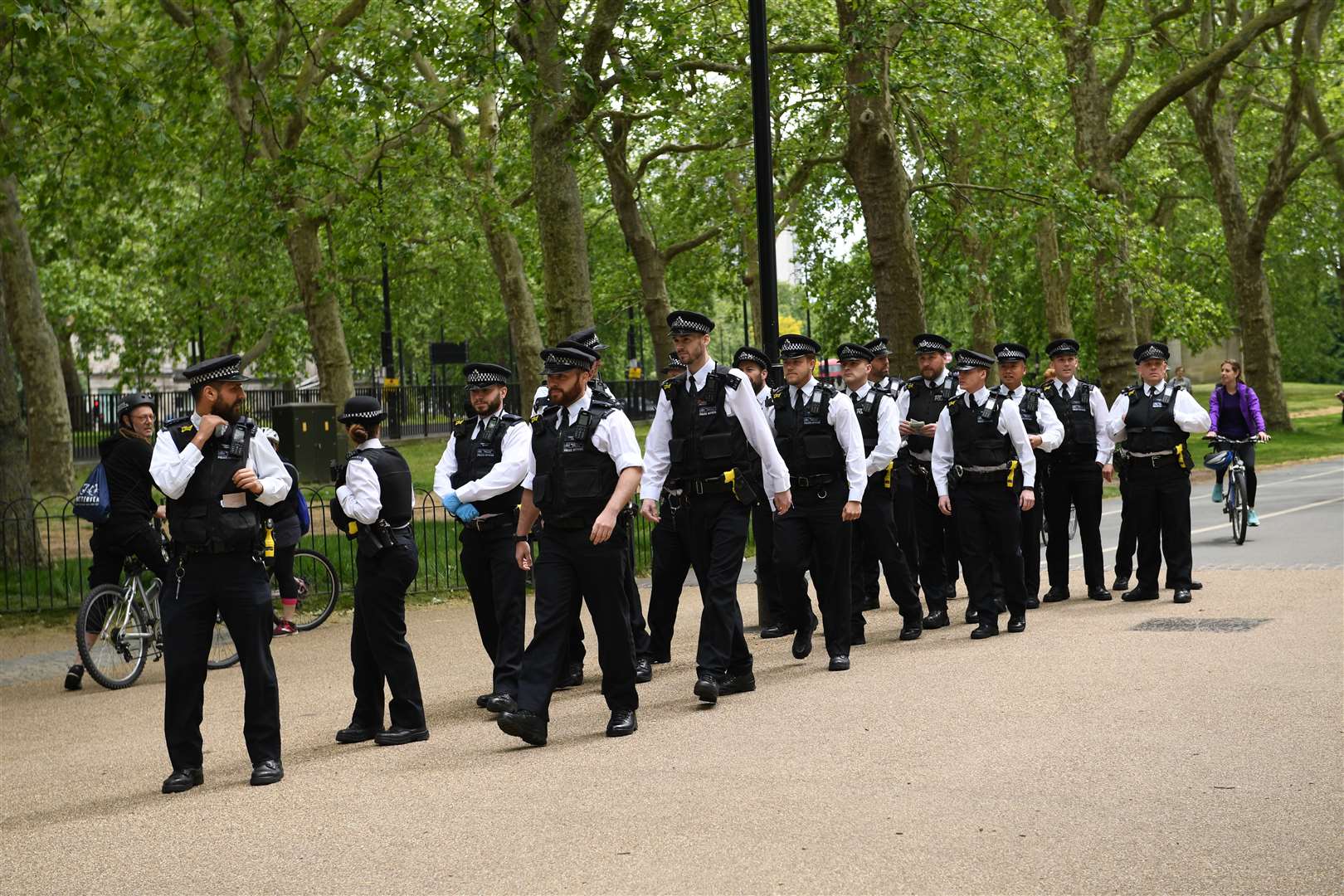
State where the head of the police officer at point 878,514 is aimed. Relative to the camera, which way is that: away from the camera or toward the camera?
toward the camera

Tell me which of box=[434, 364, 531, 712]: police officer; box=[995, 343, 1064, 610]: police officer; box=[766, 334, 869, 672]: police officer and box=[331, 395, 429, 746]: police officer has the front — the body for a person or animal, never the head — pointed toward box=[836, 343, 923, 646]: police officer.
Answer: box=[995, 343, 1064, 610]: police officer

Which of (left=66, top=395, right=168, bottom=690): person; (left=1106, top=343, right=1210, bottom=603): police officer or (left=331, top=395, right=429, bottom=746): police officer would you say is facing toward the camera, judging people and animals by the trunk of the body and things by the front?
(left=1106, top=343, right=1210, bottom=603): police officer

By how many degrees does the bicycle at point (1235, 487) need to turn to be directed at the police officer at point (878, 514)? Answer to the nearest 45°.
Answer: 0° — it already faces them

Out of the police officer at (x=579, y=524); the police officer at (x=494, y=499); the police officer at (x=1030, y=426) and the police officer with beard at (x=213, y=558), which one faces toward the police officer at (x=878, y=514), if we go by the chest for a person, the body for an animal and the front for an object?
the police officer at (x=1030, y=426)

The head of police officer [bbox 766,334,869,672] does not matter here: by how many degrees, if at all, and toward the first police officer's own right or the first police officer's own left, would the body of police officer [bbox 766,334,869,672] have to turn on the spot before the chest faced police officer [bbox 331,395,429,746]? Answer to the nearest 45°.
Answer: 0° — they already face them

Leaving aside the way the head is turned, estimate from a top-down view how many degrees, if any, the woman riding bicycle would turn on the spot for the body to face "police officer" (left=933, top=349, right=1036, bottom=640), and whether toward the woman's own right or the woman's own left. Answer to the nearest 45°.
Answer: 0° — they already face them

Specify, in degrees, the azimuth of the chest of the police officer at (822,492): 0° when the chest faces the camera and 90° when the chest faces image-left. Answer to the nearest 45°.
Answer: approximately 45°

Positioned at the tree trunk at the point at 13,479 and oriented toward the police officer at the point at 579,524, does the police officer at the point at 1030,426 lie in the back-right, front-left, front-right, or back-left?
front-left

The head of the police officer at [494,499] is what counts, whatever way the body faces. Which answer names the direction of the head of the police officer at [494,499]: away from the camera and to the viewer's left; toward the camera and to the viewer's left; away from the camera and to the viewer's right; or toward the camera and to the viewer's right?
toward the camera and to the viewer's left

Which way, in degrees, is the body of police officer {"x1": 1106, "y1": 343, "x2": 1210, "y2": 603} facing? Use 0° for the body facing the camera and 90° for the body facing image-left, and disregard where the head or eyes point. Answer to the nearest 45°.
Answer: approximately 0°

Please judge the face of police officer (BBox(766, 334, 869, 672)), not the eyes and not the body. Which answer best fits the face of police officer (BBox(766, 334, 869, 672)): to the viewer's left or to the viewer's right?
to the viewer's left

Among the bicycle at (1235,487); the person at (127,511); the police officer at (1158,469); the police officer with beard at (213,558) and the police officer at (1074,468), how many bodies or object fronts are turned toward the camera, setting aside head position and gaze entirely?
4

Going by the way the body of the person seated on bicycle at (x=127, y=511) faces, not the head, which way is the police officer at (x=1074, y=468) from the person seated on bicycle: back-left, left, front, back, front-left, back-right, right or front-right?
front

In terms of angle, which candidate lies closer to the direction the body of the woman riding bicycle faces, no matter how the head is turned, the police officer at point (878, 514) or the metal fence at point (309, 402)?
the police officer

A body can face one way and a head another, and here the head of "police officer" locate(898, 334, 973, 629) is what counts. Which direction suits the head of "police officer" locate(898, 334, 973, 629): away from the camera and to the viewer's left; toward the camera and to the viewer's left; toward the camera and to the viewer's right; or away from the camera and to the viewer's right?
toward the camera and to the viewer's left

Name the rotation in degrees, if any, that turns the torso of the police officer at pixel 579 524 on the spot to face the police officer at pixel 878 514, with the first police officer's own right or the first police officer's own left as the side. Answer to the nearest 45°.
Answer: approximately 180°

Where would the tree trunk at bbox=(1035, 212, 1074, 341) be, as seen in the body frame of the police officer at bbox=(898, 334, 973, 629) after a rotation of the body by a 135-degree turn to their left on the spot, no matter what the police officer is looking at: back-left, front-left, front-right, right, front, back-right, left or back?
left

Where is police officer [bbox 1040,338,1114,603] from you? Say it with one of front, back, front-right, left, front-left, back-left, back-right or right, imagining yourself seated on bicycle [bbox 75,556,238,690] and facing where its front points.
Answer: front-right
